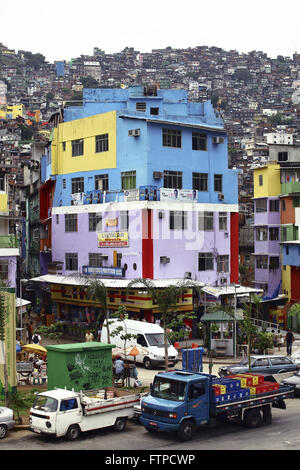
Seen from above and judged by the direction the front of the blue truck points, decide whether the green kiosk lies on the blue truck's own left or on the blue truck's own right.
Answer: on the blue truck's own right

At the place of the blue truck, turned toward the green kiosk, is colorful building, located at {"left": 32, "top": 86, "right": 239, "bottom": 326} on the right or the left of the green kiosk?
right

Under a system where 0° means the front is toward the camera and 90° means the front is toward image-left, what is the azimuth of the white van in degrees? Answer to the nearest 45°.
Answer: approximately 315°

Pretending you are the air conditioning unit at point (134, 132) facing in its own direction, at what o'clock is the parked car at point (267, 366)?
The parked car is roughly at 10 o'clock from the air conditioning unit.

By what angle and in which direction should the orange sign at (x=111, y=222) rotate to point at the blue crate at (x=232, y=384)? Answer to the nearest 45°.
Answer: approximately 45° to its left

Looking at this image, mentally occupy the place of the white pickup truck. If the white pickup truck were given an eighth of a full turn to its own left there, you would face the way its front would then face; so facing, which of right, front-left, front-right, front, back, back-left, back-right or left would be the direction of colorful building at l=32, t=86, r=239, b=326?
back

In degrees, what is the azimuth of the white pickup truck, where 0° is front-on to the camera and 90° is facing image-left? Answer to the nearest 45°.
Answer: approximately 45°

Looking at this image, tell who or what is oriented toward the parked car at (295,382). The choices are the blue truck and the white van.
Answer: the white van
